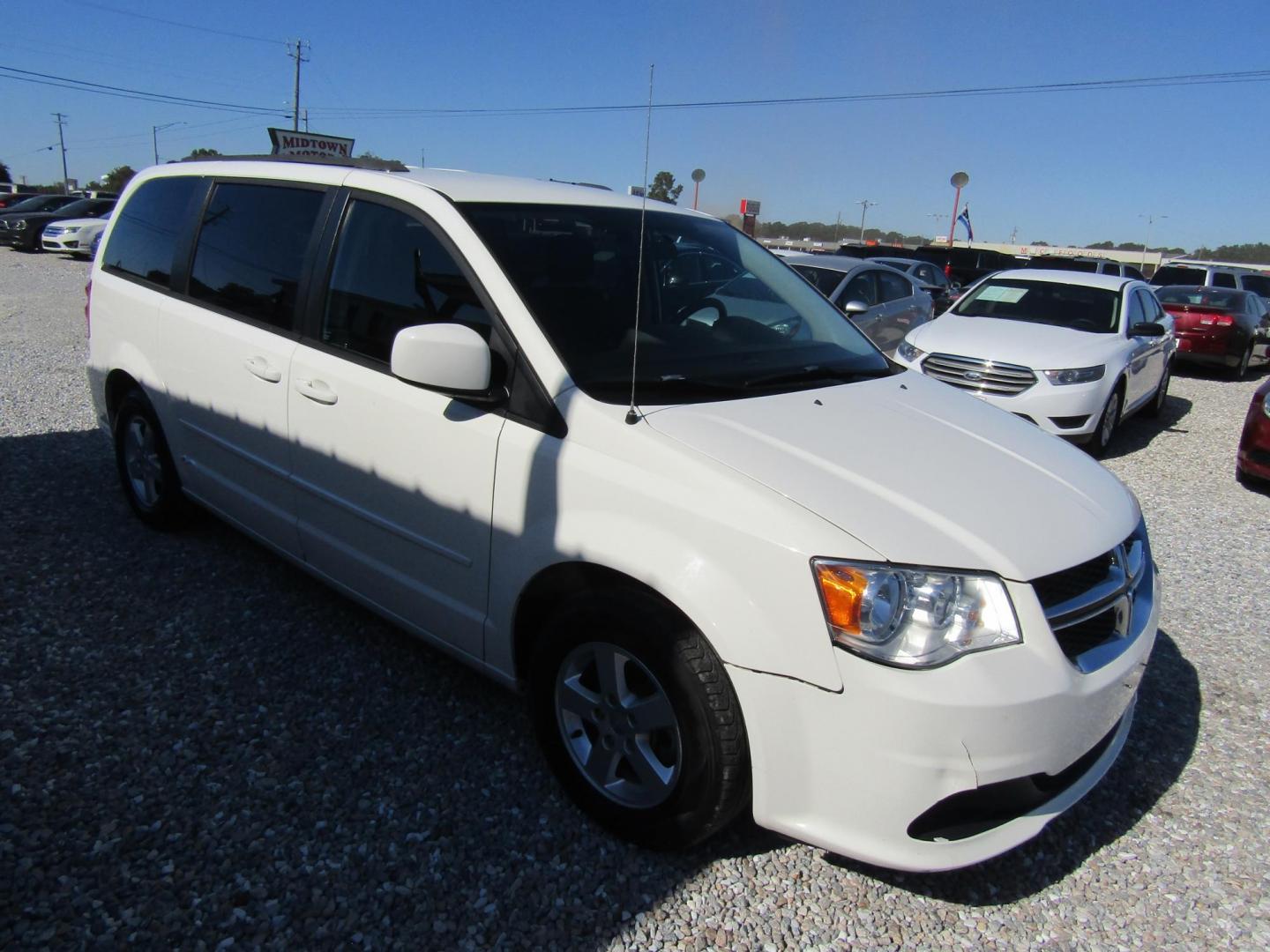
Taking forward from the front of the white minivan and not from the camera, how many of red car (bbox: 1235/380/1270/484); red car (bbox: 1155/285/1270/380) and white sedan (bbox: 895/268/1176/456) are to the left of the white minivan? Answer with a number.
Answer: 3

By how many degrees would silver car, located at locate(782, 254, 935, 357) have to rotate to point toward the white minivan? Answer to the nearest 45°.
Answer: approximately 45° to its left

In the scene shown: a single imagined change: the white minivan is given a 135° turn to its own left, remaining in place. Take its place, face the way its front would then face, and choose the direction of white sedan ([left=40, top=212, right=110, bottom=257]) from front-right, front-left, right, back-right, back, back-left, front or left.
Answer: front-left

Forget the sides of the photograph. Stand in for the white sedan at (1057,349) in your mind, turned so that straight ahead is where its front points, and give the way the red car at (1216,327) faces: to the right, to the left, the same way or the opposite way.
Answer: the opposite way

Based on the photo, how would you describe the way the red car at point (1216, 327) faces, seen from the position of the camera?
facing away from the viewer and to the right of the viewer

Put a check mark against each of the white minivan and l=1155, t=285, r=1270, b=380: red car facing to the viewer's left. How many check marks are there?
0

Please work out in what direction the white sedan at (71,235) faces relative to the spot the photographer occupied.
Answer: facing the viewer and to the left of the viewer

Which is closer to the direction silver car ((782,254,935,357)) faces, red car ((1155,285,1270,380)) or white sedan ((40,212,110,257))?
the white sedan

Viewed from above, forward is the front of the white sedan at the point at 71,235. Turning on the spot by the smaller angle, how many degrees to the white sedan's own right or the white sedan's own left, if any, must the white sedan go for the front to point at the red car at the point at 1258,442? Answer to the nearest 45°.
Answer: approximately 45° to the white sedan's own left

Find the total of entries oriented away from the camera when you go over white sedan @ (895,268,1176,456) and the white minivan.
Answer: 0

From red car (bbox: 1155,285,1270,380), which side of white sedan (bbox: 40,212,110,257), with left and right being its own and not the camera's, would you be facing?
left
